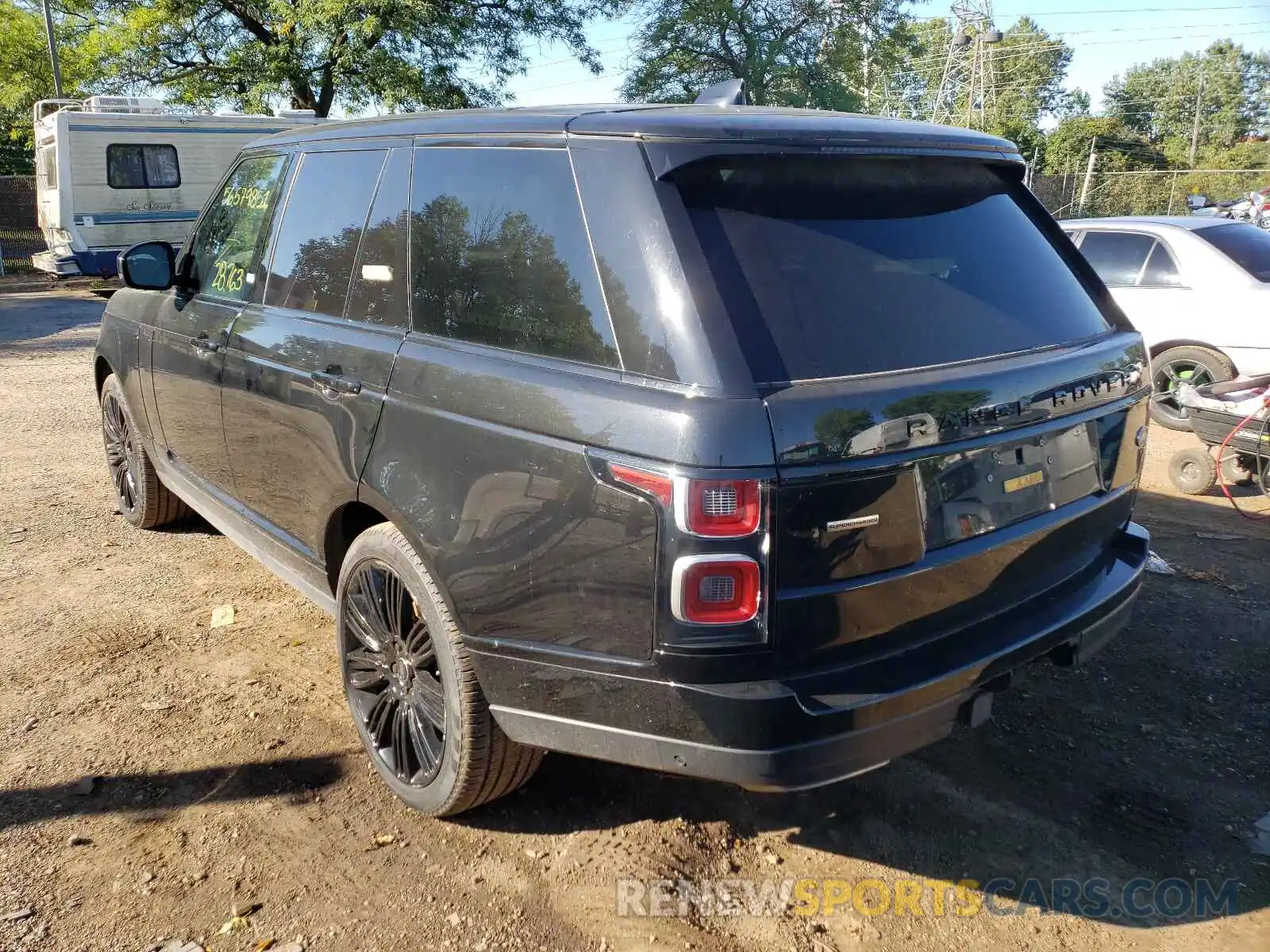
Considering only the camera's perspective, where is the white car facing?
facing away from the viewer and to the left of the viewer

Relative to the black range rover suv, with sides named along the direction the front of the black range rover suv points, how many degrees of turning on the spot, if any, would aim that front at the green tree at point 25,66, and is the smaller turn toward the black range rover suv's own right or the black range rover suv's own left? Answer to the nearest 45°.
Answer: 0° — it already faces it

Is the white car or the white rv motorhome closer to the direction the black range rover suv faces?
the white rv motorhome

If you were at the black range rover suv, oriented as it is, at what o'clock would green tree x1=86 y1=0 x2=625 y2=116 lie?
The green tree is roughly at 1 o'clock from the black range rover suv.

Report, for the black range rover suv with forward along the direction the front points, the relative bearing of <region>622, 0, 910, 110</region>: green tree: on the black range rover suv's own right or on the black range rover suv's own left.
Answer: on the black range rover suv's own right

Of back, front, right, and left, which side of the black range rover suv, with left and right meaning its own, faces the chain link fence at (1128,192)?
right

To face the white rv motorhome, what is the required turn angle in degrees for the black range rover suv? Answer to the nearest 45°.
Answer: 0° — it already faces it

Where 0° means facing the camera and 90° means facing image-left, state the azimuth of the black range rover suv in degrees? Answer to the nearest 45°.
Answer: approximately 135°

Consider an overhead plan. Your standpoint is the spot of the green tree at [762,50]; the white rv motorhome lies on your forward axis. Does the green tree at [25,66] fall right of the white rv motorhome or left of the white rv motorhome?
right
